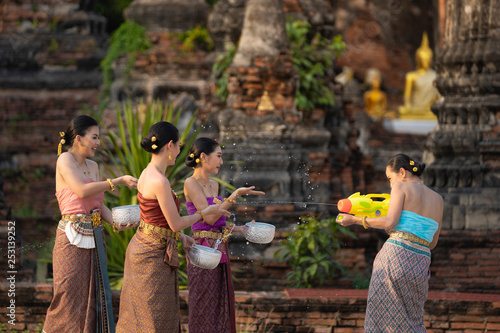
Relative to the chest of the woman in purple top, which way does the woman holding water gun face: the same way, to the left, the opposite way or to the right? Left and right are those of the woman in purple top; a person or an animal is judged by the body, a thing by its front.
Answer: the opposite way

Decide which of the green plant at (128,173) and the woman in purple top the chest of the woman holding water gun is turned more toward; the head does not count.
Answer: the green plant

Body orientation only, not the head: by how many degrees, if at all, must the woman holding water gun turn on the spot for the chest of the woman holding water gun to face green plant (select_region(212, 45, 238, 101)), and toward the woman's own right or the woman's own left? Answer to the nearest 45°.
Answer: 0° — they already face it

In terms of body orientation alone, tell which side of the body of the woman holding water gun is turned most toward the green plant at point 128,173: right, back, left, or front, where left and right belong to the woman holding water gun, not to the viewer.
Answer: front

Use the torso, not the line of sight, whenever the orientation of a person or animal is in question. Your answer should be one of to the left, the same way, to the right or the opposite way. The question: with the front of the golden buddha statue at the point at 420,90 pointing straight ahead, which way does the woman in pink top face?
to the left

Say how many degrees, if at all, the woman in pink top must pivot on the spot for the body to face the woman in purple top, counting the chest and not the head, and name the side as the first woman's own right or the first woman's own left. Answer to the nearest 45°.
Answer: approximately 45° to the first woman's own left

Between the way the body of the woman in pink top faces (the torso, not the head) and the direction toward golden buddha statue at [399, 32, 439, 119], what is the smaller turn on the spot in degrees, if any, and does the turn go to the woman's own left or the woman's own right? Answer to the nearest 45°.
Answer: approximately 90° to the woman's own left

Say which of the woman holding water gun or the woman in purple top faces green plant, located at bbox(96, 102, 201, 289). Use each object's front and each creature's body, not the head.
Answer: the woman holding water gun

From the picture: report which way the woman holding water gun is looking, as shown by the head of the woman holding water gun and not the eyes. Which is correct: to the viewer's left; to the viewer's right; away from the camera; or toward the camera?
to the viewer's left

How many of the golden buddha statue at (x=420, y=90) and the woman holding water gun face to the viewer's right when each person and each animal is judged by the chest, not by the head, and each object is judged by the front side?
0

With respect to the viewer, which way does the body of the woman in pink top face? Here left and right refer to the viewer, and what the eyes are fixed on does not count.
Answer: facing the viewer and to the right of the viewer

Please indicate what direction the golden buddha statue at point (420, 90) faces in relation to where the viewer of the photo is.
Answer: facing the viewer and to the left of the viewer

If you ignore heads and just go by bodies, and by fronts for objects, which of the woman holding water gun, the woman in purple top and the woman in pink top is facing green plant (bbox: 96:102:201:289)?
the woman holding water gun

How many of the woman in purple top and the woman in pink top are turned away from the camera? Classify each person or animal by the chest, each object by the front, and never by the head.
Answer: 0

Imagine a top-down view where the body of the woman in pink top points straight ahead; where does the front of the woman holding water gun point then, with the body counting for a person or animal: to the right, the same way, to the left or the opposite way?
the opposite way

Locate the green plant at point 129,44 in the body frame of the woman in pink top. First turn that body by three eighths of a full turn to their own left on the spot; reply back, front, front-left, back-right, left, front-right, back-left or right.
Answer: front

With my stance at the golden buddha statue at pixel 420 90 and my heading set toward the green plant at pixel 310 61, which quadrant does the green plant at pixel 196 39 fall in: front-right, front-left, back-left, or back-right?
front-right

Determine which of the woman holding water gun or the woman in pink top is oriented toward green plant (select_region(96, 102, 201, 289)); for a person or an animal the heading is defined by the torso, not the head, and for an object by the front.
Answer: the woman holding water gun
